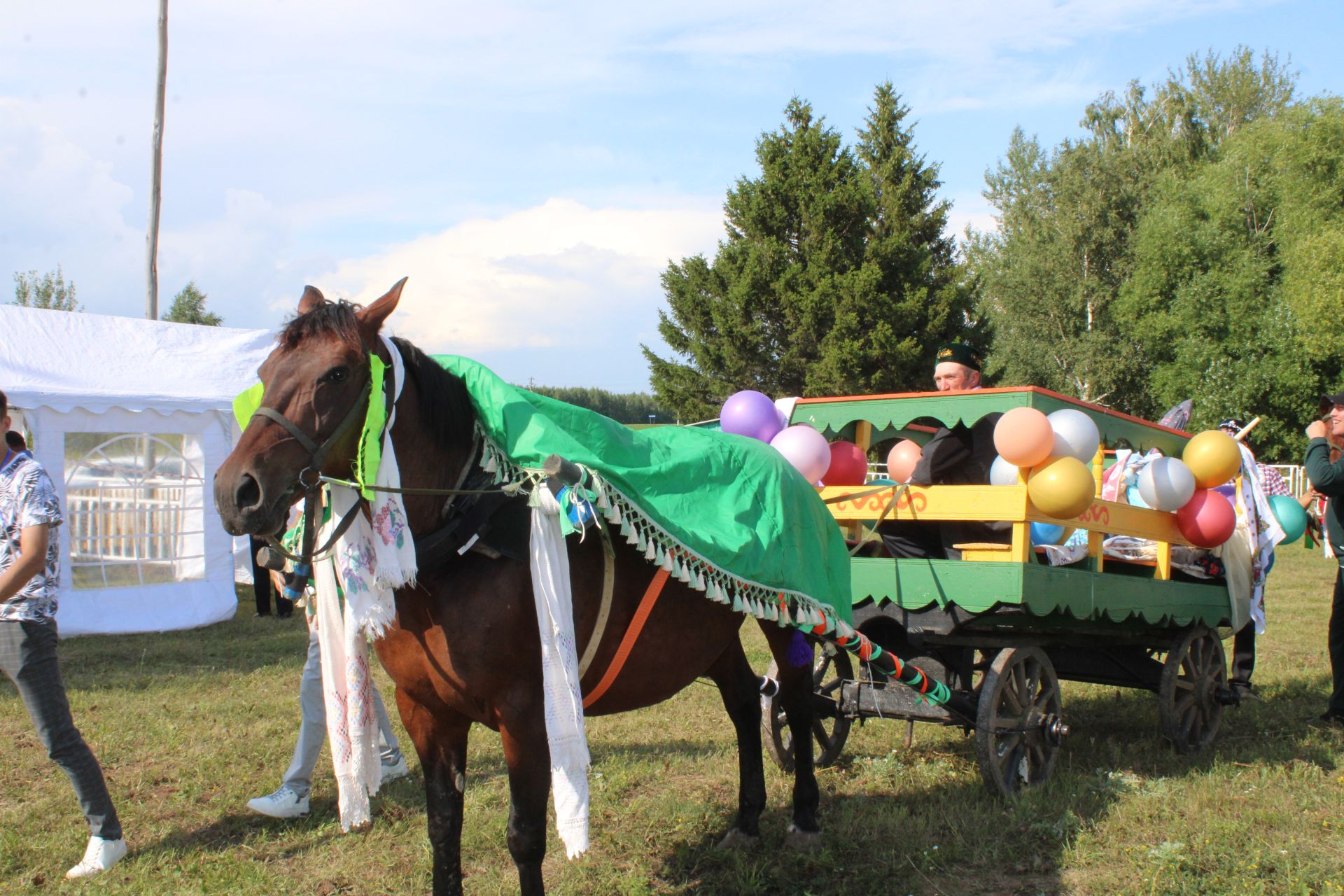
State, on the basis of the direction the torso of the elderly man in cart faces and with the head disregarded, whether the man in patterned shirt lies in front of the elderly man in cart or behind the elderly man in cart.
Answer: in front

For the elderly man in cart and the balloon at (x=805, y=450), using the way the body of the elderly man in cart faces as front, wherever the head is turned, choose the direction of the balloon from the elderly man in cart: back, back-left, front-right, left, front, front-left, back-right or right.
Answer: front

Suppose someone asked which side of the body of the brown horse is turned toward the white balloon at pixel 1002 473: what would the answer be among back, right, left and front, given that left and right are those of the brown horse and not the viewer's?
back

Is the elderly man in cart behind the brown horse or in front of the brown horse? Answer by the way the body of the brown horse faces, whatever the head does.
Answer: behind

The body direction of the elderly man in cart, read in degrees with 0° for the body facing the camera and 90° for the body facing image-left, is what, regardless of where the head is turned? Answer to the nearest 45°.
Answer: approximately 45°

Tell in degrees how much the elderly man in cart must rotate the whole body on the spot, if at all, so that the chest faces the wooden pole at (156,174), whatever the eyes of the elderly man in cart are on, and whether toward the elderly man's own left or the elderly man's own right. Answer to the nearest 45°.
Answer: approximately 90° to the elderly man's own right

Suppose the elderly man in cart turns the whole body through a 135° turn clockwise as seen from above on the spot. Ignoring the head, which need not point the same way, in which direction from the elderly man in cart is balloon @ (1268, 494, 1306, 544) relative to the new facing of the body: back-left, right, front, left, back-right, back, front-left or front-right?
front-right

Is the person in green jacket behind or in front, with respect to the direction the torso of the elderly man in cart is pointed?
behind

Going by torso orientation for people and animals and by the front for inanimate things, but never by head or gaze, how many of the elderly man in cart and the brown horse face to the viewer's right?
0

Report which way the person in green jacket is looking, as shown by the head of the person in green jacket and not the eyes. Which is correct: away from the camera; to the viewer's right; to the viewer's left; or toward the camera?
to the viewer's left
